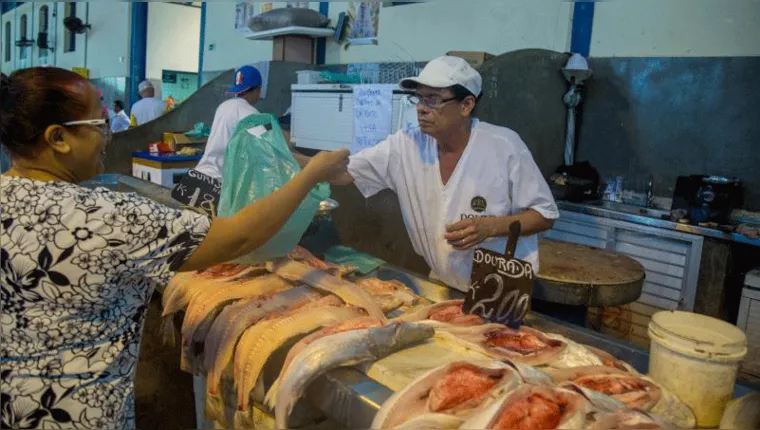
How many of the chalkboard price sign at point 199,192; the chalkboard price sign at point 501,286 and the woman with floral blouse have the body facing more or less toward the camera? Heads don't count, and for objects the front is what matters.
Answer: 2

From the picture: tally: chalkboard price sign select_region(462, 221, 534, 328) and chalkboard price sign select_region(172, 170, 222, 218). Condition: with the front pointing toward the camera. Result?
2

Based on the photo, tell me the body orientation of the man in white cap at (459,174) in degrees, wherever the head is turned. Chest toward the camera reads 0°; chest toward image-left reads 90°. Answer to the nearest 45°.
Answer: approximately 45°

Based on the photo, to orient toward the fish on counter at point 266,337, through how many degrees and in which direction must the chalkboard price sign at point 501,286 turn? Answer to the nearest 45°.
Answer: approximately 90° to its right

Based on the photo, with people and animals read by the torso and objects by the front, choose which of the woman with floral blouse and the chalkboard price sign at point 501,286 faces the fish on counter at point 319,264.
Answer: the woman with floral blouse

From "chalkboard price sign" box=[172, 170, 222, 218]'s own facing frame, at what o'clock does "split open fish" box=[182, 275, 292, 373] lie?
The split open fish is roughly at 12 o'clock from the chalkboard price sign.

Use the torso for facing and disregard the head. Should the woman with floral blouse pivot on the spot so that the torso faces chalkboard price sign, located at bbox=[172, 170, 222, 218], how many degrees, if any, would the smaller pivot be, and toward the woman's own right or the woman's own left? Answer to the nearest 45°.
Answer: approximately 45° to the woman's own left

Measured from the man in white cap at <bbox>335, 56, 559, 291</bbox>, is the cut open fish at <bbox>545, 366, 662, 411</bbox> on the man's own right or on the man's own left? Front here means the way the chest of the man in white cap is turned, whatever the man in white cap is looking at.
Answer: on the man's own left

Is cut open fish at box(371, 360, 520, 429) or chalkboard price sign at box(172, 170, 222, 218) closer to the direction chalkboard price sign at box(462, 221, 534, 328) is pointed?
the cut open fish
